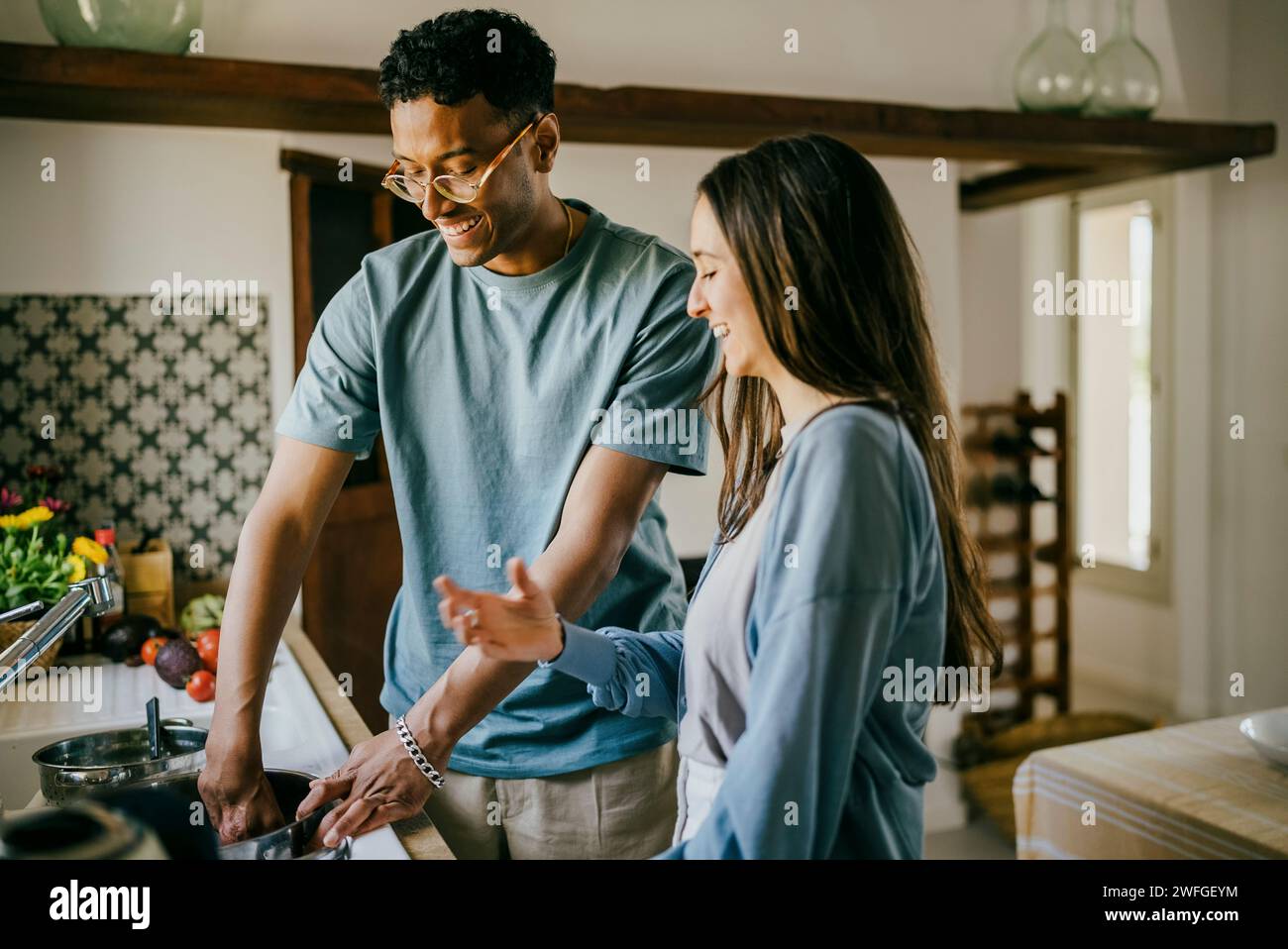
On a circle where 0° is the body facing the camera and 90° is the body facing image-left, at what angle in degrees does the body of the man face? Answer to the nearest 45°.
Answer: approximately 45°

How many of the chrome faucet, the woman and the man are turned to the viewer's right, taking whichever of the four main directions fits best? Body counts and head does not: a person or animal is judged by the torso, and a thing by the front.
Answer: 1

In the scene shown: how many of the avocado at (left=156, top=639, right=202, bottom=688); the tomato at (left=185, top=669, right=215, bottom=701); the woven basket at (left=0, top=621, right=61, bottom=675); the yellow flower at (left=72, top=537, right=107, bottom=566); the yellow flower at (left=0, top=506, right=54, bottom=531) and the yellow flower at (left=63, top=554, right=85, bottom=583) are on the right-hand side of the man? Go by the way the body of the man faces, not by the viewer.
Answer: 6

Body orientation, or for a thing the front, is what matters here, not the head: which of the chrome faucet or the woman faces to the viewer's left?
the woman

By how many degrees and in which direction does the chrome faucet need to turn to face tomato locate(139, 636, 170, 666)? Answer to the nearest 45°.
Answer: approximately 90° to its left

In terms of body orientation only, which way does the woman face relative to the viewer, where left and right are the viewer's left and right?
facing to the left of the viewer

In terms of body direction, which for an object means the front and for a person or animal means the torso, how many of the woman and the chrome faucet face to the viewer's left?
1

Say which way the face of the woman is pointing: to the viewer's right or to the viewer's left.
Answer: to the viewer's left

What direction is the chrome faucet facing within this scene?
to the viewer's right

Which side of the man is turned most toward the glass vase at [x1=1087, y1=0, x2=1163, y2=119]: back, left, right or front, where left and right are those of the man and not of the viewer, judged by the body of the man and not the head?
back

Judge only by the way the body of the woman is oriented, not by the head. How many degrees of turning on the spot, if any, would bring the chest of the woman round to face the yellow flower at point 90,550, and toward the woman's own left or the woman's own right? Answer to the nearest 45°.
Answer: approximately 45° to the woman's own right

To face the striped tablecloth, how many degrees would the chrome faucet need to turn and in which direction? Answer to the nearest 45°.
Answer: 0° — it already faces it

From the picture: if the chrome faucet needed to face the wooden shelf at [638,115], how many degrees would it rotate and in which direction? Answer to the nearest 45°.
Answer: approximately 45° to its left
